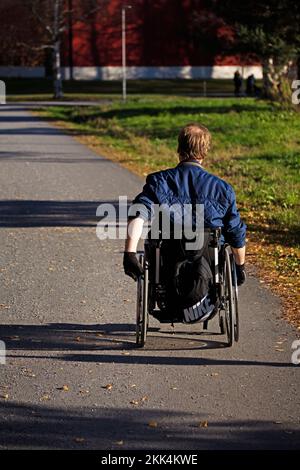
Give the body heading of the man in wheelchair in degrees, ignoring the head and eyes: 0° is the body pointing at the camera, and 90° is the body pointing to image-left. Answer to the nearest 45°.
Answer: approximately 180°

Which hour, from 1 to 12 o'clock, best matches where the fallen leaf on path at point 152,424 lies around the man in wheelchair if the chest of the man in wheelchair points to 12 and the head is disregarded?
The fallen leaf on path is roughly at 6 o'clock from the man in wheelchair.

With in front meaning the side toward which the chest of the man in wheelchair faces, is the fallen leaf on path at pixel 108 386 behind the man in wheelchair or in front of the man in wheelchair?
behind

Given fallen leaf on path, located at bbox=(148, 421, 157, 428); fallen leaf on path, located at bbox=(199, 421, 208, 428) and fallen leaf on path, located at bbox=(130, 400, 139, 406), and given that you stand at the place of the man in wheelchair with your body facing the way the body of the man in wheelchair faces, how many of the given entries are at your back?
3

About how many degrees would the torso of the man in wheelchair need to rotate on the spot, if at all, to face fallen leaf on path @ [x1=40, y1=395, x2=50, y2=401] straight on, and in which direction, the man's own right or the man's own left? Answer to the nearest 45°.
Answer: approximately 135° to the man's own left

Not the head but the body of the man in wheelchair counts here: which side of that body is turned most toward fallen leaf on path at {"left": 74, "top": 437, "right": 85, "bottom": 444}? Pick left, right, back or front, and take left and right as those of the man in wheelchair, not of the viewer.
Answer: back

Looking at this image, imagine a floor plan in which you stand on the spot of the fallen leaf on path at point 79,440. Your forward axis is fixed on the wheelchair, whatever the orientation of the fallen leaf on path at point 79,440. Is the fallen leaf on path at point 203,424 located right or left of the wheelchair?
right

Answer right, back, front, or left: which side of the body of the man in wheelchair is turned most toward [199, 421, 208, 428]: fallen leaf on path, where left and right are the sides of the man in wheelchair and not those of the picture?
back

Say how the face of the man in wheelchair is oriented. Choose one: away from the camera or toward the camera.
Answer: away from the camera

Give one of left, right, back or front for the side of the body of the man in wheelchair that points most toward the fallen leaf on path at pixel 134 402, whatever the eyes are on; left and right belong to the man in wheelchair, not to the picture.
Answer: back
